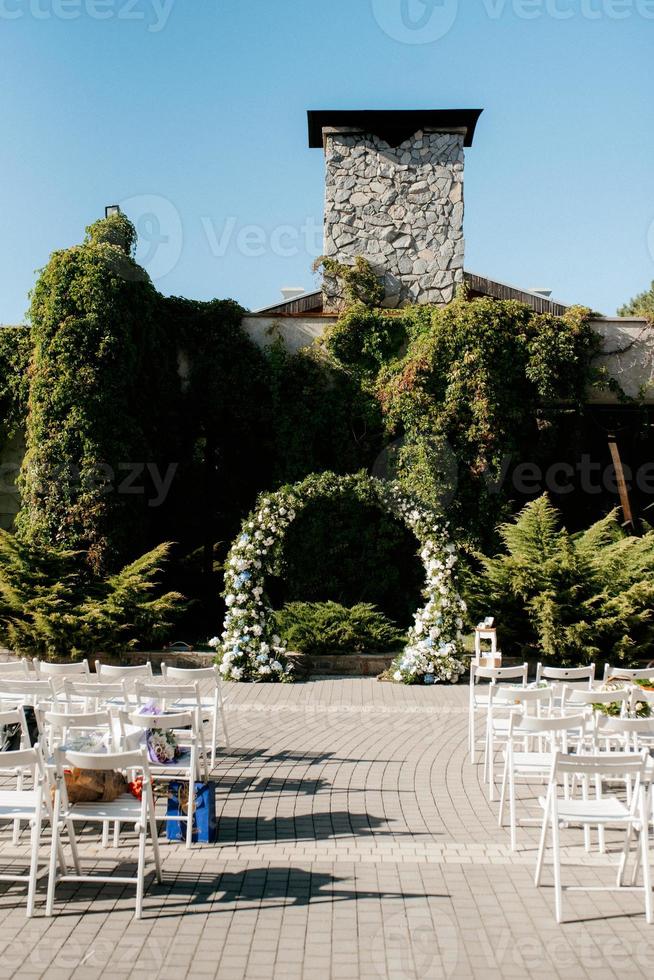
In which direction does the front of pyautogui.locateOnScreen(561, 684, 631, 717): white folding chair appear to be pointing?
away from the camera

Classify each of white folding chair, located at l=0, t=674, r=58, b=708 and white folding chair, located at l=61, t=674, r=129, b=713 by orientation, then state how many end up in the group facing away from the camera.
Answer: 2

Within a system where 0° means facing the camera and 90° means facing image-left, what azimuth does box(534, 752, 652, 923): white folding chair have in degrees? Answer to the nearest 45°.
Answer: approximately 180°

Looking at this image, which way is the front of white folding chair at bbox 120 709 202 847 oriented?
away from the camera

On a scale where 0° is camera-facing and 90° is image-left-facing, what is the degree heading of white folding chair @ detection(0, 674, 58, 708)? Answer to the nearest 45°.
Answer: approximately 180°

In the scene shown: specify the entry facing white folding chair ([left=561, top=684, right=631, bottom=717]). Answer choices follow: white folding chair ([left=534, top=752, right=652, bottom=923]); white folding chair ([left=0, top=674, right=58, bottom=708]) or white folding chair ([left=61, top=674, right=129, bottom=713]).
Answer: white folding chair ([left=534, top=752, right=652, bottom=923])

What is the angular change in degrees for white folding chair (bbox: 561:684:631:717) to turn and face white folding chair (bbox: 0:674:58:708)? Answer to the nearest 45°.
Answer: approximately 90° to its left

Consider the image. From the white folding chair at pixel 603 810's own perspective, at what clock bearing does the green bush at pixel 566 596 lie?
The green bush is roughly at 12 o'clock from the white folding chair.

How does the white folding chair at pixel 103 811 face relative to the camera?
away from the camera

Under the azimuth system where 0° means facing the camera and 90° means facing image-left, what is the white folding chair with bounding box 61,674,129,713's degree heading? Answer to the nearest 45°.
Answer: approximately 180°

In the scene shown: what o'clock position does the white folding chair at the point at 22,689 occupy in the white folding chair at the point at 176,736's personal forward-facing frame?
the white folding chair at the point at 22,689 is roughly at 11 o'clock from the white folding chair at the point at 176,736.

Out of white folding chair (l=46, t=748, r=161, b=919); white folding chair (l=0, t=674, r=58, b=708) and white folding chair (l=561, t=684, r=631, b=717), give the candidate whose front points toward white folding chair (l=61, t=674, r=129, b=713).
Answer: white folding chair (l=46, t=748, r=161, b=919)
